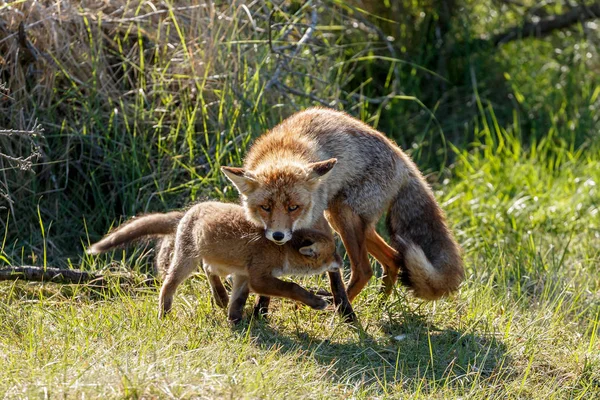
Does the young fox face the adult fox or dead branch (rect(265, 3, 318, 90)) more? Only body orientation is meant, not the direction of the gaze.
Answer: the adult fox

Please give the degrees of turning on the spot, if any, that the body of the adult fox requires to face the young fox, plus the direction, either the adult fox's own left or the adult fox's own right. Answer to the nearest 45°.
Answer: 0° — it already faces it

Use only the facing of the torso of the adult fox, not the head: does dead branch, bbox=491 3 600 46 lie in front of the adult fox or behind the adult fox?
behind

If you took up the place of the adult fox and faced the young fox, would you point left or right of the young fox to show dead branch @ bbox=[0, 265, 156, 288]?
right

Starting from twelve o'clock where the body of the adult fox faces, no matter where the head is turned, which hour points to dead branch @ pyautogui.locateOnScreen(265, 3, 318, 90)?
The dead branch is roughly at 4 o'clock from the adult fox.

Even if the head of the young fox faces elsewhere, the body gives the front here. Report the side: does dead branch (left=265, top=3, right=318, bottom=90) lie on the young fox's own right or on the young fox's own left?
on the young fox's own left

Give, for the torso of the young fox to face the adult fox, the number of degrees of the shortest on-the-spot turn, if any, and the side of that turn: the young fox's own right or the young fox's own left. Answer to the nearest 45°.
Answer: approximately 45° to the young fox's own left

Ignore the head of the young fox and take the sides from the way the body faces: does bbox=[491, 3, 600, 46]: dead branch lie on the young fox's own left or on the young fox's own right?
on the young fox's own left

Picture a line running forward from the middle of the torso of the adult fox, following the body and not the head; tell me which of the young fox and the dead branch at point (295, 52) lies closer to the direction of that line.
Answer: the young fox

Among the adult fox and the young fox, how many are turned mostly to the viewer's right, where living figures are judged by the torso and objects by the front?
1

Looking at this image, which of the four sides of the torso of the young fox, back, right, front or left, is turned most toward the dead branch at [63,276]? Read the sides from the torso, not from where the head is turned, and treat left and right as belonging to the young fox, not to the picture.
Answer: back

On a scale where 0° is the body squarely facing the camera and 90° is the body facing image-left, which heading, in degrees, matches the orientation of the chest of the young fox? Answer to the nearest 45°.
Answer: approximately 270°
